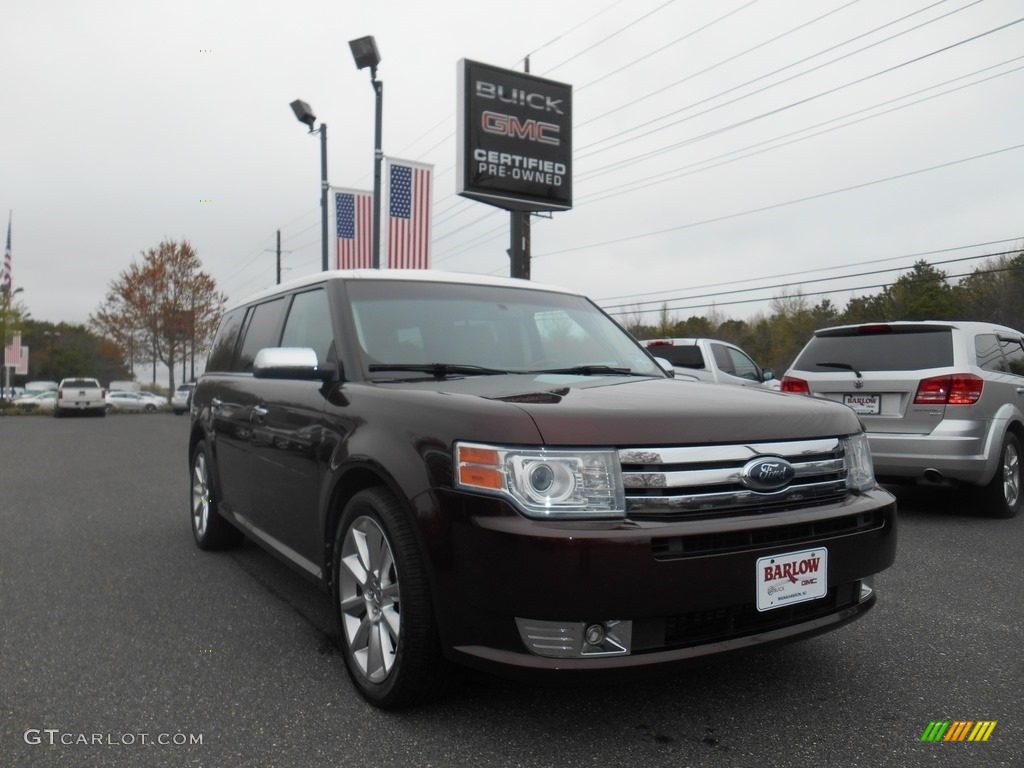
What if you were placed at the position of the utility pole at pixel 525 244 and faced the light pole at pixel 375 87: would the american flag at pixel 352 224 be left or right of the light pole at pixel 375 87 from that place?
right

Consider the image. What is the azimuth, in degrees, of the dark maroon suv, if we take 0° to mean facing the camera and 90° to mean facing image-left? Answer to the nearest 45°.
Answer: approximately 315°

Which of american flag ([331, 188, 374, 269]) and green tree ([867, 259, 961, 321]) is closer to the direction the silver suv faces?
the green tree

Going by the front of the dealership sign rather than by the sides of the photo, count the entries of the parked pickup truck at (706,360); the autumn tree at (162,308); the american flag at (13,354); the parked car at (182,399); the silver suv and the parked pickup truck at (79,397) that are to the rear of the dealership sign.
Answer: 4

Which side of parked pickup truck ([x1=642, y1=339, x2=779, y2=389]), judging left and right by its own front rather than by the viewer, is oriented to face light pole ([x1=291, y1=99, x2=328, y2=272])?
left

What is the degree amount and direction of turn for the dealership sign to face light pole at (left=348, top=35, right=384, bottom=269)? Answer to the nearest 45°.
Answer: approximately 90° to its right

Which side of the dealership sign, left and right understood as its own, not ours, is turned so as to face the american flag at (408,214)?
right

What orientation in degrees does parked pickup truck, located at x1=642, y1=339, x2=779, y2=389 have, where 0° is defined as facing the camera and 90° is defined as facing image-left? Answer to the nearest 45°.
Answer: approximately 225°

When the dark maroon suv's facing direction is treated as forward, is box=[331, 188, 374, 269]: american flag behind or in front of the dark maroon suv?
behind

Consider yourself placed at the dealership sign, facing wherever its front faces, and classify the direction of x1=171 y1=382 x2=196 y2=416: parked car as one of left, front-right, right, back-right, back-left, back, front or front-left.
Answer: back

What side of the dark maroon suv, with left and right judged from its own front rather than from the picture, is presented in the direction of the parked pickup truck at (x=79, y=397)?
back

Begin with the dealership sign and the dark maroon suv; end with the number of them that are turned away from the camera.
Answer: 0
